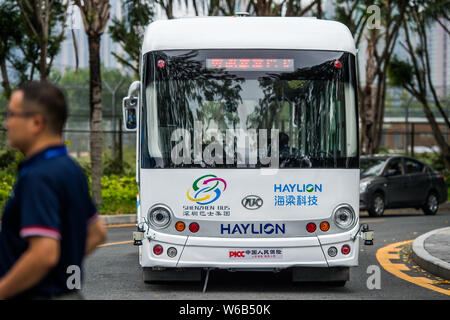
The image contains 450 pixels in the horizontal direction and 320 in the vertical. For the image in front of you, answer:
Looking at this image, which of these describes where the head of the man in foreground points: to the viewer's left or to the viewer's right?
to the viewer's left

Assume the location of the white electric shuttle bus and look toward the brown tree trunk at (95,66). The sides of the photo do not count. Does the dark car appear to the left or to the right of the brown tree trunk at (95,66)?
right

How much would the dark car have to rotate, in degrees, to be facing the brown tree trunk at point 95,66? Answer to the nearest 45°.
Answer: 0° — it already faces it

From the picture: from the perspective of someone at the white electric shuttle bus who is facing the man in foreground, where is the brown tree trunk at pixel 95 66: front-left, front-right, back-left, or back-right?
back-right

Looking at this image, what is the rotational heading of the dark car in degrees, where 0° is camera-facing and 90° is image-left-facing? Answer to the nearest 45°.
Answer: approximately 45°
